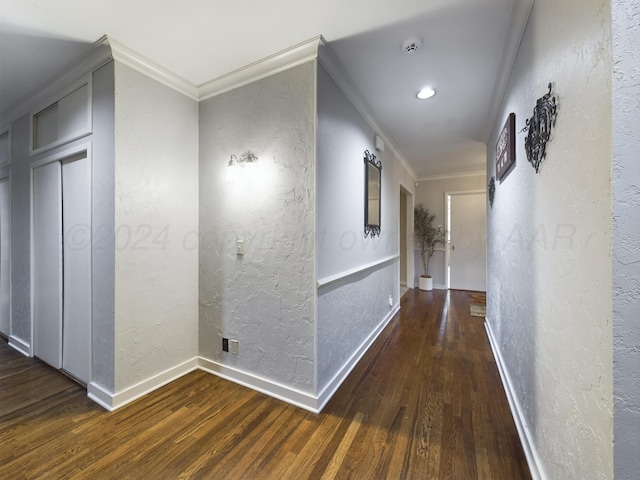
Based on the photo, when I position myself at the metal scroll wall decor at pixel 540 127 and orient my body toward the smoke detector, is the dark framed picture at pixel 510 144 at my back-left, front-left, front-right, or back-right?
front-right

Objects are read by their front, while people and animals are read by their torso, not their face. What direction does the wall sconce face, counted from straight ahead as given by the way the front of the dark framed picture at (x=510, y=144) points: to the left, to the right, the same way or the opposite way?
to the left

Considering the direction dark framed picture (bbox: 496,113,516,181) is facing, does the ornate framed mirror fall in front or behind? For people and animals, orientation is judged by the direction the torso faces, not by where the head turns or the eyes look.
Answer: in front

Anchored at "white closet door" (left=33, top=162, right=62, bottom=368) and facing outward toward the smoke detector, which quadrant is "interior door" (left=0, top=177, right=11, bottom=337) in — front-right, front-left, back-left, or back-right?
back-left

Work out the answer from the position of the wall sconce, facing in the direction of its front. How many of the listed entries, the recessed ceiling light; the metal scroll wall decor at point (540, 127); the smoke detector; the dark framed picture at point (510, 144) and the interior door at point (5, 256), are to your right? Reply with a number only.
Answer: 1

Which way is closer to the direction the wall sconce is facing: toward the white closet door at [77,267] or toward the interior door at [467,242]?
the white closet door

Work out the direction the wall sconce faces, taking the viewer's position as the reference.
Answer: facing the viewer and to the left of the viewer

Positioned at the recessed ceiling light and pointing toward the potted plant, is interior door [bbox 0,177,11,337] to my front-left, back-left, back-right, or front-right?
back-left

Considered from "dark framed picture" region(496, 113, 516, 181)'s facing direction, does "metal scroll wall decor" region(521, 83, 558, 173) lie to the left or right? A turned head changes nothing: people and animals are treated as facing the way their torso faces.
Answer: on its left

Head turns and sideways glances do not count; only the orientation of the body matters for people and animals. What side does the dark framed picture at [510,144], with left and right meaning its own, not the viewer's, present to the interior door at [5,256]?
front

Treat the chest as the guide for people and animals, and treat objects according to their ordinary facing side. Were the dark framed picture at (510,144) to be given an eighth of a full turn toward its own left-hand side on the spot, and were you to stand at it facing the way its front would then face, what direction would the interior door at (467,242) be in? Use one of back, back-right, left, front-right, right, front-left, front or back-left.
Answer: back-right

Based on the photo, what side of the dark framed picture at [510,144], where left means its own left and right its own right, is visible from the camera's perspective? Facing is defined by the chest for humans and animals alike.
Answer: left

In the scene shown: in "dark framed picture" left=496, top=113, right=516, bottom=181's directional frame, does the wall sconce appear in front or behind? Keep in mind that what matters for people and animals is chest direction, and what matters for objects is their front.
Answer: in front

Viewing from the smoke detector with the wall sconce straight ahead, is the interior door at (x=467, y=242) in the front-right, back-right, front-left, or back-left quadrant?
back-right

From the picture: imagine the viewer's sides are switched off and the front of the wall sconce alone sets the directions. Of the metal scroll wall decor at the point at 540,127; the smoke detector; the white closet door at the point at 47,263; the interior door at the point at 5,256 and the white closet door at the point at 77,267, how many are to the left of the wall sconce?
2

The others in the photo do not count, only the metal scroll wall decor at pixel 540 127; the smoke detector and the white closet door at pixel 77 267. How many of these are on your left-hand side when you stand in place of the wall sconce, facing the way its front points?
2

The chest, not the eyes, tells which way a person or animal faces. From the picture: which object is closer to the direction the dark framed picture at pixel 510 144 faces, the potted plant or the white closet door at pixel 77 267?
the white closet door

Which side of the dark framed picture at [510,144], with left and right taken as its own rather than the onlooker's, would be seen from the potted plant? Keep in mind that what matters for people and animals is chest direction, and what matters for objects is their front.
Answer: right

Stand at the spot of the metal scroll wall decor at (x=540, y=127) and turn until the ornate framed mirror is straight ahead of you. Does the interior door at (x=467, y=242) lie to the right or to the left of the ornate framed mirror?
right

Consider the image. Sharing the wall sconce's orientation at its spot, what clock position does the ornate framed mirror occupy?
The ornate framed mirror is roughly at 7 o'clock from the wall sconce.

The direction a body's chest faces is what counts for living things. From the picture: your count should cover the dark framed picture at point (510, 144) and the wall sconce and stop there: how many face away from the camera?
0
